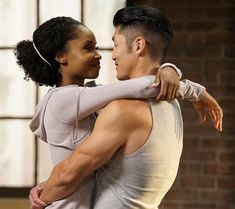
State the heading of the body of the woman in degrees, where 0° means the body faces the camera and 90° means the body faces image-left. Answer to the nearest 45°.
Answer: approximately 270°

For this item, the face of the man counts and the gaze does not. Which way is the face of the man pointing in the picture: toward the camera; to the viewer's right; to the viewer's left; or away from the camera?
to the viewer's left

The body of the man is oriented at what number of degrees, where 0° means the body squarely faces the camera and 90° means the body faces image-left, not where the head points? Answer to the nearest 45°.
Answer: approximately 135°

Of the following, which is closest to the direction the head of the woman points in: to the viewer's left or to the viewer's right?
to the viewer's right
